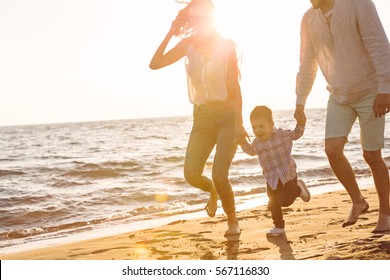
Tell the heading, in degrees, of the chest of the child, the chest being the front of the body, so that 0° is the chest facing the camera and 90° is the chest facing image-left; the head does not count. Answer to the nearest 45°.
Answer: approximately 45°

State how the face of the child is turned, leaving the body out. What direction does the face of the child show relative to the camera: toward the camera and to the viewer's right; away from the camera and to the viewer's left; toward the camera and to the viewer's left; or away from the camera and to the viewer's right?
toward the camera and to the viewer's left

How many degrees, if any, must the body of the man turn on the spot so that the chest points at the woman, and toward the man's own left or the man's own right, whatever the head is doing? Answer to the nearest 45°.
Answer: approximately 45° to the man's own right

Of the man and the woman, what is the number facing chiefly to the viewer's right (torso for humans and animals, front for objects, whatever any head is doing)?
0

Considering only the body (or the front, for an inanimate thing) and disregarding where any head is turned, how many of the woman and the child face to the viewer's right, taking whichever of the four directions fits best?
0

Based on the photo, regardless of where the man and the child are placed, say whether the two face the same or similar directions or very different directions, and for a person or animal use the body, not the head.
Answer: same or similar directions

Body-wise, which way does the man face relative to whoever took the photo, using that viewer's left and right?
facing the viewer and to the left of the viewer

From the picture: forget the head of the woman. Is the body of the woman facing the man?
no

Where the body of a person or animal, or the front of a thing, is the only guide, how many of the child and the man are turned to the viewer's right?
0

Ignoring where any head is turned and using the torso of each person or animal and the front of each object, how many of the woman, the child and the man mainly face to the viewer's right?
0

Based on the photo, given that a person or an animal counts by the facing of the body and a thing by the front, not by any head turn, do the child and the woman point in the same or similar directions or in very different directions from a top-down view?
same or similar directions
